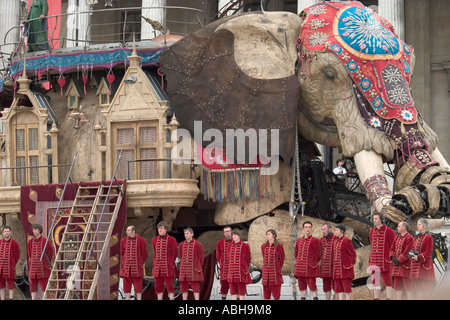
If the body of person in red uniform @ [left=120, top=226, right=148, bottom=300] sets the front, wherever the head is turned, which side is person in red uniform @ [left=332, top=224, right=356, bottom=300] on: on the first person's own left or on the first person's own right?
on the first person's own left

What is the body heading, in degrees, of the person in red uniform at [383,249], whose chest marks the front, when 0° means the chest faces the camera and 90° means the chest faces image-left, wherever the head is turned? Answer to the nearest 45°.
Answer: approximately 45°

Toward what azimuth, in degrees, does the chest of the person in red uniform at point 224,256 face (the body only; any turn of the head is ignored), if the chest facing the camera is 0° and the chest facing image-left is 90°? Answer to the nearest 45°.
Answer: approximately 0°

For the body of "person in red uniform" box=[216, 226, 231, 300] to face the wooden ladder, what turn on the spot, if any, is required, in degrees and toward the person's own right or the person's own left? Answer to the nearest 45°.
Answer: approximately 90° to the person's own right

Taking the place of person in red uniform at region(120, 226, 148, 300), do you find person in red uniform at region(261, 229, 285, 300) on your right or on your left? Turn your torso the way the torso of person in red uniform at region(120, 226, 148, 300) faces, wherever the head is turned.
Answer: on your left

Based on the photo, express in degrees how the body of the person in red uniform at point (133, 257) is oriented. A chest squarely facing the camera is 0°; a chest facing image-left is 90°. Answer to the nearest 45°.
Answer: approximately 0°

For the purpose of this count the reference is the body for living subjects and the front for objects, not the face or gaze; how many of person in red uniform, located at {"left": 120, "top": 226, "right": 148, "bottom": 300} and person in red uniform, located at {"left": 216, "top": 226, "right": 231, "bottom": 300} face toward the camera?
2
